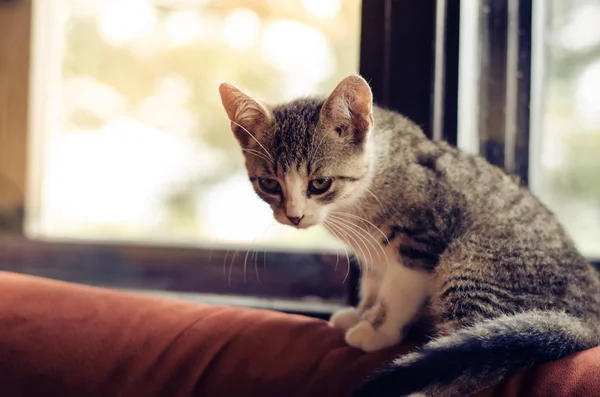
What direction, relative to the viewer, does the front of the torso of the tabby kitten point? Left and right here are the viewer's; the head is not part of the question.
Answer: facing to the left of the viewer
